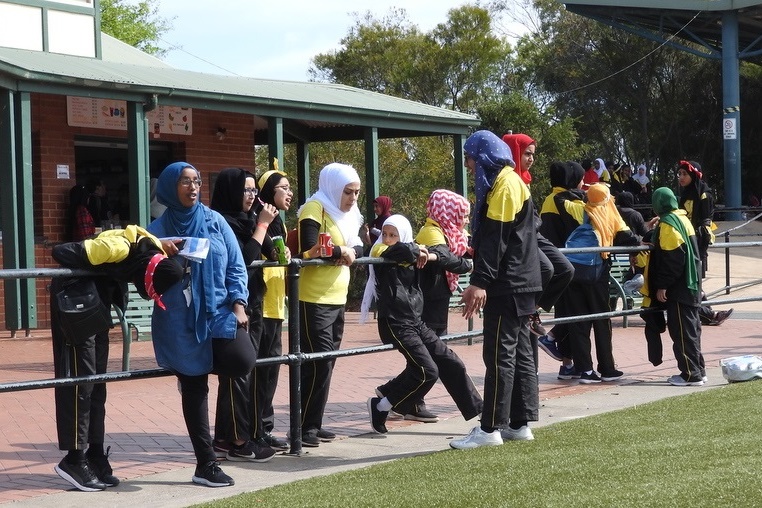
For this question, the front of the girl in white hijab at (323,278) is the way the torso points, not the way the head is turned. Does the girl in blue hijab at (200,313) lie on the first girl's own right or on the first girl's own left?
on the first girl's own right

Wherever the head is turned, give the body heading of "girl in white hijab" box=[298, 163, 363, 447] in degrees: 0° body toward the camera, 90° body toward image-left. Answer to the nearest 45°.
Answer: approximately 315°

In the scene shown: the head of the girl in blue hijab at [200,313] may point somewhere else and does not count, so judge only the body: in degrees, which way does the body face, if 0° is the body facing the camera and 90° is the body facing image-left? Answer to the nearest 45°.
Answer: approximately 315°

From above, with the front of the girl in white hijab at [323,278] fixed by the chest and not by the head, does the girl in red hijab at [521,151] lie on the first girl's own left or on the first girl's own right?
on the first girl's own left

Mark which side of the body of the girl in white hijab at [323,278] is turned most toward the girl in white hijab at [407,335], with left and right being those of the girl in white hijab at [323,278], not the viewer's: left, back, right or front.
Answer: left

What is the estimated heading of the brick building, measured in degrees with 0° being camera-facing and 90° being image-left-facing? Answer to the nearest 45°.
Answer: approximately 315°

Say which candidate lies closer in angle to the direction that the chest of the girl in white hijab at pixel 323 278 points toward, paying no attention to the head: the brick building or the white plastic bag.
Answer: the white plastic bag

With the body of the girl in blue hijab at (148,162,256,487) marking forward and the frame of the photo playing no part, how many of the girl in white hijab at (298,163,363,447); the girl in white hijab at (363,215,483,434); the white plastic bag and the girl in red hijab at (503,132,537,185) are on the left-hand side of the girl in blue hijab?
4

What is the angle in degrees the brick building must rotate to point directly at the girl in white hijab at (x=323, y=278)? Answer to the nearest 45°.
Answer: approximately 45° to its right

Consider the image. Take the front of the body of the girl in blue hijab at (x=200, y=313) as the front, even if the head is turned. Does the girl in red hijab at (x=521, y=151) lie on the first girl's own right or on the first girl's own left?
on the first girl's own left
